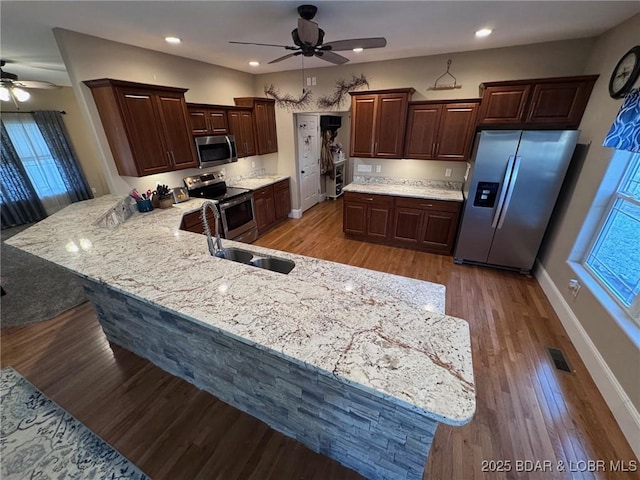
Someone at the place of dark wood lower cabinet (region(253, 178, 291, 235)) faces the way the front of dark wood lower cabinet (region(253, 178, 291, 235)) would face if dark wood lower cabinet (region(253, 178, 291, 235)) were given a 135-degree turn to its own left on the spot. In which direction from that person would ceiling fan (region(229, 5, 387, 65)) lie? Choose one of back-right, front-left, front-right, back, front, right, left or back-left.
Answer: back

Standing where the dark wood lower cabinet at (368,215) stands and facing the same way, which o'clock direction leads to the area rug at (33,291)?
The area rug is roughly at 2 o'clock from the dark wood lower cabinet.

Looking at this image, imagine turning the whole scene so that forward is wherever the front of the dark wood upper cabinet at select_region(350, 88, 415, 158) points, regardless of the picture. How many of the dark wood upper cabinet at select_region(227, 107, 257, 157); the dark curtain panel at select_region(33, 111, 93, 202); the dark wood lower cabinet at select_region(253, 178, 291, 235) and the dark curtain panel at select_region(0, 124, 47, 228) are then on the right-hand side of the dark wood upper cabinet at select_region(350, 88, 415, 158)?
4

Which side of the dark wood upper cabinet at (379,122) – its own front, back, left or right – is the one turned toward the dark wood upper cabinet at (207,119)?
right

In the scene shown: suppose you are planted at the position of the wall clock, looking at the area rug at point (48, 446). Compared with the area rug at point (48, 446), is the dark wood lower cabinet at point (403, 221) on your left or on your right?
right

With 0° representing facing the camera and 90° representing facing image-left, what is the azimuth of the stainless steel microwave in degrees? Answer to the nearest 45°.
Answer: approximately 315°

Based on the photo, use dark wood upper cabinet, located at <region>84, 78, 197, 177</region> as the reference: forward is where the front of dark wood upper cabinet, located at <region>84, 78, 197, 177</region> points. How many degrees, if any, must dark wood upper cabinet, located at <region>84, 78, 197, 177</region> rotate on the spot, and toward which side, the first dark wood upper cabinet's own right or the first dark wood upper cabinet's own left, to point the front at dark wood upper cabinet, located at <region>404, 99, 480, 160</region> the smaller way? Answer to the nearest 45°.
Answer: approximately 45° to the first dark wood upper cabinet's own left

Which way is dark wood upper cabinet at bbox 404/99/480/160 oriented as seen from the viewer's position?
toward the camera

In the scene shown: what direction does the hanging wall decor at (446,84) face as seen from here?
toward the camera

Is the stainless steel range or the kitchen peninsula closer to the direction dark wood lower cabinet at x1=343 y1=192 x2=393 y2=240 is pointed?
the kitchen peninsula

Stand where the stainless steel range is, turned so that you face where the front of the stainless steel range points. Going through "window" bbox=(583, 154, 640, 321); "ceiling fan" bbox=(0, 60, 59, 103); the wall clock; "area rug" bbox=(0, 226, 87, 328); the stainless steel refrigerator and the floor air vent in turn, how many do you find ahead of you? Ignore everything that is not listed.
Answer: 4

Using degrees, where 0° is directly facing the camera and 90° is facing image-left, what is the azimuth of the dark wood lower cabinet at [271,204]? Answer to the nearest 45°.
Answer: approximately 315°

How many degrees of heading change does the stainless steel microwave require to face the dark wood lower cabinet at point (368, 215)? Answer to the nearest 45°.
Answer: approximately 45° to its left
